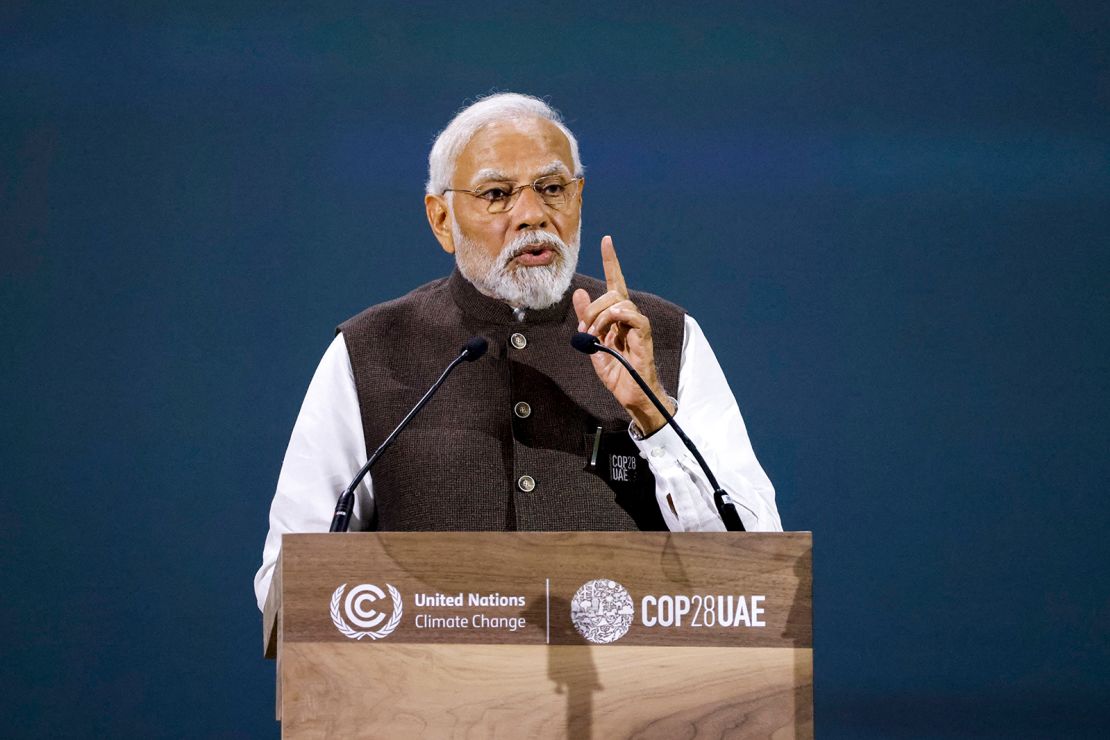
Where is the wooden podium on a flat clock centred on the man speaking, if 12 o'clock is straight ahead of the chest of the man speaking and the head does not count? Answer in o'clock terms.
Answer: The wooden podium is roughly at 12 o'clock from the man speaking.

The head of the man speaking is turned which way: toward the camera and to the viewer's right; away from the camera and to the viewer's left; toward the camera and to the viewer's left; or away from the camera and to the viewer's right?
toward the camera and to the viewer's right

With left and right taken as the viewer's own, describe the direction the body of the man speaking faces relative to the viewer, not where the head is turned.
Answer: facing the viewer
